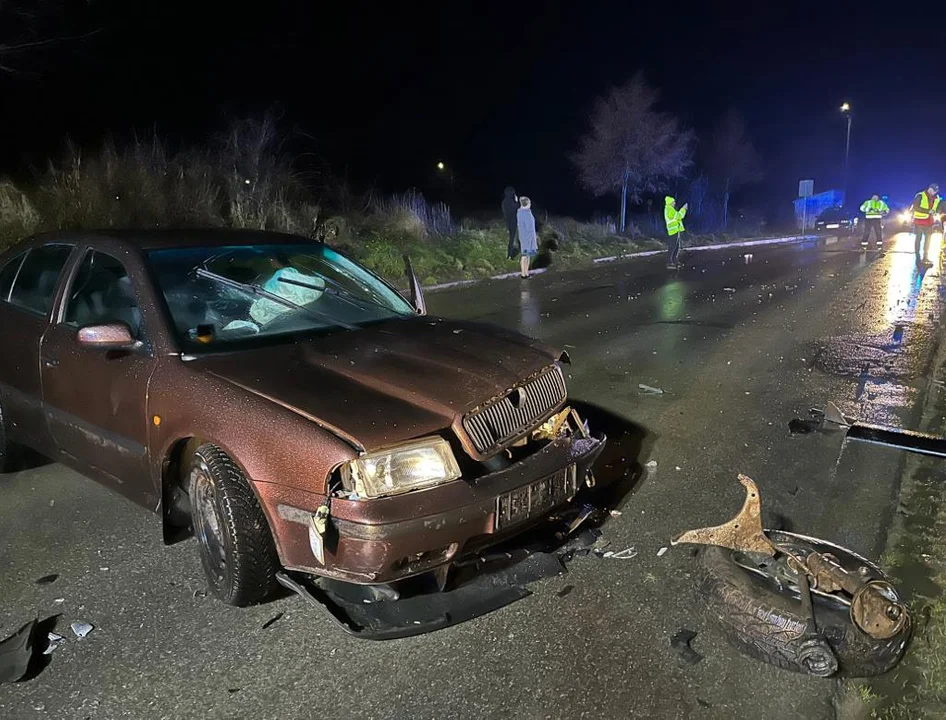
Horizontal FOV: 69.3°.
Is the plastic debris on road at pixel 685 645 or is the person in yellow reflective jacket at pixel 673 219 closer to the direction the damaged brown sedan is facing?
the plastic debris on road

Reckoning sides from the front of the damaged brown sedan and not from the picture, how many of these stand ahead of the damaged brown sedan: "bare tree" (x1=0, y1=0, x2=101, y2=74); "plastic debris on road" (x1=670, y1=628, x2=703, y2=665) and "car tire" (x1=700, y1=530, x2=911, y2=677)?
2

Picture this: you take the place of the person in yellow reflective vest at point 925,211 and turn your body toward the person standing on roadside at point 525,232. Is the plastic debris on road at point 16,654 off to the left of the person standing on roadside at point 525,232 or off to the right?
left

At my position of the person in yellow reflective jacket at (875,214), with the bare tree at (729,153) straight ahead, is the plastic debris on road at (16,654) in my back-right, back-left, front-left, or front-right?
back-left

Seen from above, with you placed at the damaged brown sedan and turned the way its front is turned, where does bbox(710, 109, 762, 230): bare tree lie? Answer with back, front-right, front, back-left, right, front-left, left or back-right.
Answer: left

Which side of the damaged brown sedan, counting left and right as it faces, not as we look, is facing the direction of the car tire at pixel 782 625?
front

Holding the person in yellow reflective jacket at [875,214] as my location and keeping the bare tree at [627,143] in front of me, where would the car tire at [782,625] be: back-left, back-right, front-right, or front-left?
back-left

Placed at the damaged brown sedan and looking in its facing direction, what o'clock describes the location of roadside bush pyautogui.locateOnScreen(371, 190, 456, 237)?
The roadside bush is roughly at 8 o'clock from the damaged brown sedan.

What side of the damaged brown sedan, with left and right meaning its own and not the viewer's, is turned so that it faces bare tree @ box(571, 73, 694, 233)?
left

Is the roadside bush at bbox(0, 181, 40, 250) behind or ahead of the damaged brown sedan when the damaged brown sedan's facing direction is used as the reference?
behind

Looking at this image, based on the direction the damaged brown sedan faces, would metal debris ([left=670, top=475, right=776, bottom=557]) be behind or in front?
in front

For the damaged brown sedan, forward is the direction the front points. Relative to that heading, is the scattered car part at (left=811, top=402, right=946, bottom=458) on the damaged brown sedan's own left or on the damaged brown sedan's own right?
on the damaged brown sedan's own left

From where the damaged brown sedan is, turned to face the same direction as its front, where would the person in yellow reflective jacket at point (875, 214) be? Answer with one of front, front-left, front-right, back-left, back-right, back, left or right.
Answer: left

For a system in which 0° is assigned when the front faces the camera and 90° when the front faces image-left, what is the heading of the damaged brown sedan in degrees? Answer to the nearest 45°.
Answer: approximately 315°

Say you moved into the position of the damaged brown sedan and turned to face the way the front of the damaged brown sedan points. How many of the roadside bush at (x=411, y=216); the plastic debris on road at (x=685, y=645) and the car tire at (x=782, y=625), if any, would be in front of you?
2
